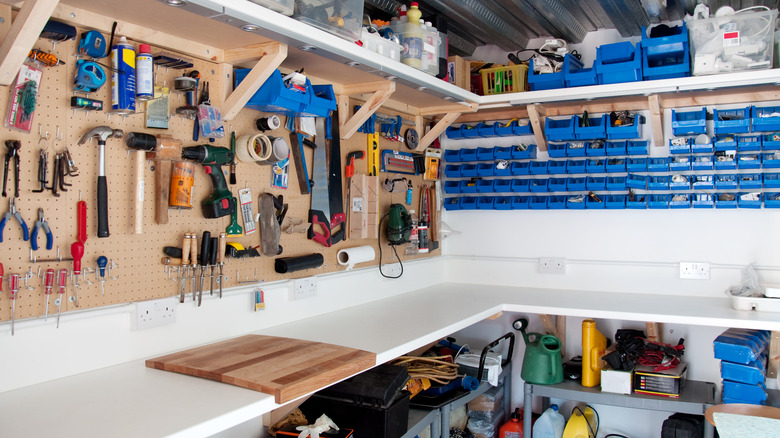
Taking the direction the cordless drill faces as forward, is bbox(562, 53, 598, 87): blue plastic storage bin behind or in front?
behind

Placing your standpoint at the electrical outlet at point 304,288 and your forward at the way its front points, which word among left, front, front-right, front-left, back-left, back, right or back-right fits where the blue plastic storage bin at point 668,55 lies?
front-left

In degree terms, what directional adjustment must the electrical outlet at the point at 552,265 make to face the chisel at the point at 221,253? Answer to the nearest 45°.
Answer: approximately 45° to its right

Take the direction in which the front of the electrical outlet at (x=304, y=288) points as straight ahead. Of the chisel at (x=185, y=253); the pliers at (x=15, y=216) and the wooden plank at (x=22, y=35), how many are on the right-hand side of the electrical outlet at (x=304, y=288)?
3

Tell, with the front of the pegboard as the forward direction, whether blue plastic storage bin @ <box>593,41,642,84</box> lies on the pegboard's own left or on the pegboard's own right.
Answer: on the pegboard's own left

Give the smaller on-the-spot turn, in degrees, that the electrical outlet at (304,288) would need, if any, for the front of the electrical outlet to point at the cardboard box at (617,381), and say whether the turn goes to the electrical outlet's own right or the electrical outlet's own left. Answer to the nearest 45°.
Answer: approximately 45° to the electrical outlet's own left

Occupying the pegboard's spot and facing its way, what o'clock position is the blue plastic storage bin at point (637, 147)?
The blue plastic storage bin is roughly at 10 o'clock from the pegboard.

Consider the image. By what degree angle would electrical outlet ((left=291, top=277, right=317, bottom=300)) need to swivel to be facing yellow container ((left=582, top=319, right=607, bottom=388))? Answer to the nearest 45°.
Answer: approximately 45° to its left

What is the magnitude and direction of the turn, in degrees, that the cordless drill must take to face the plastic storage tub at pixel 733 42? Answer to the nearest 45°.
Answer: approximately 135° to its left

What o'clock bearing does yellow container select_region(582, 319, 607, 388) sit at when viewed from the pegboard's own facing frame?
The yellow container is roughly at 10 o'clock from the pegboard.

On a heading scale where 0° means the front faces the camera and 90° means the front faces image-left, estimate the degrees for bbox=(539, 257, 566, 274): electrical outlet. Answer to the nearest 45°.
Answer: approximately 0°

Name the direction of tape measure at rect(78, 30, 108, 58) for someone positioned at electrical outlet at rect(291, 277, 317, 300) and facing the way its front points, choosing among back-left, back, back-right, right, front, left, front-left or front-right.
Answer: right

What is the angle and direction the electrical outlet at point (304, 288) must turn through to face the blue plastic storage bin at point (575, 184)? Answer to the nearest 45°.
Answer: approximately 45° to its left

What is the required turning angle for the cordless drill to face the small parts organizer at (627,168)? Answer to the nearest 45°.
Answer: approximately 135° to its left

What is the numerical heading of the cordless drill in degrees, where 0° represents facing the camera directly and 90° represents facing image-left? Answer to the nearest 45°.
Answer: approximately 45°

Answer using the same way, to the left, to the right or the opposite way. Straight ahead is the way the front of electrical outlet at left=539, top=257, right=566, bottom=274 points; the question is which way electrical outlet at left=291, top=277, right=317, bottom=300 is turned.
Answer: to the left

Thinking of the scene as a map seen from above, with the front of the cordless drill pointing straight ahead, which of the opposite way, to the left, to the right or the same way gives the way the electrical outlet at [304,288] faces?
to the left
